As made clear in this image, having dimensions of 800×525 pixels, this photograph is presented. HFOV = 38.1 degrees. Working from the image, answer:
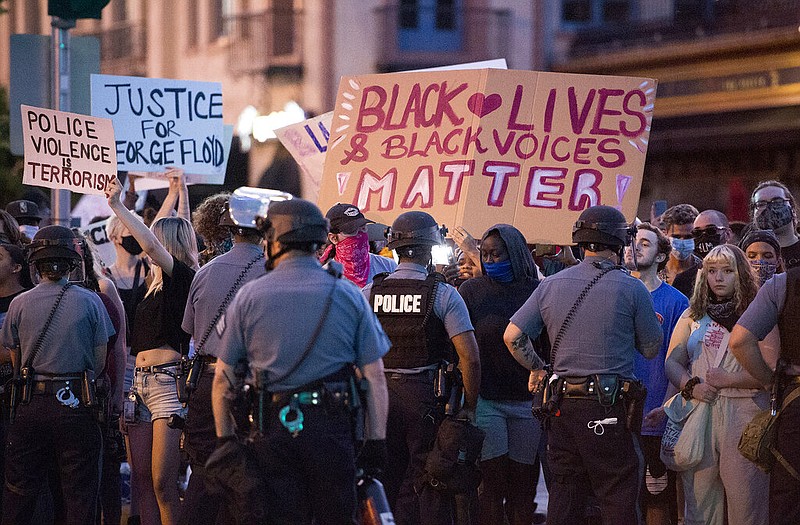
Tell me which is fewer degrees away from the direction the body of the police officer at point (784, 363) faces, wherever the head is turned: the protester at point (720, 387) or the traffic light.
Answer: the protester

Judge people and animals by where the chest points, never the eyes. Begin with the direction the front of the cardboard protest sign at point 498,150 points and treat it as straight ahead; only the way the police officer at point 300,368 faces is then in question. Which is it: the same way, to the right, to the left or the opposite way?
the opposite way

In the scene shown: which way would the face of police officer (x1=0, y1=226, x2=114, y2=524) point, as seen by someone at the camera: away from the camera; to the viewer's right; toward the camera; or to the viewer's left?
away from the camera

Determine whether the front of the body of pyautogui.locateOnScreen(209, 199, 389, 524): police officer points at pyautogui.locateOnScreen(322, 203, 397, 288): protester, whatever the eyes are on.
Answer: yes

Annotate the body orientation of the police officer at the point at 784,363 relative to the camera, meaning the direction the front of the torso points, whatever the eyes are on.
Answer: away from the camera

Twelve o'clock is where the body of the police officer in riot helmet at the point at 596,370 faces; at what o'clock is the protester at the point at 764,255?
The protester is roughly at 1 o'clock from the police officer in riot helmet.

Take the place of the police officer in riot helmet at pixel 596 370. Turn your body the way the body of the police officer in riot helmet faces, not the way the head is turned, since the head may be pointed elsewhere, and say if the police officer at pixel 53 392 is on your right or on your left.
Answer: on your left

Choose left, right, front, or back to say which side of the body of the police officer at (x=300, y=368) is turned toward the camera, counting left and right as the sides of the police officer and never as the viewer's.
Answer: back

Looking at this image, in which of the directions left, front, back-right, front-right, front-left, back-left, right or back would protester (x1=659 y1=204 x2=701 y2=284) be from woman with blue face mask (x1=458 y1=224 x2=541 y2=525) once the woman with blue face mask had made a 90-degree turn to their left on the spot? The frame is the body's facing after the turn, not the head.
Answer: front-left

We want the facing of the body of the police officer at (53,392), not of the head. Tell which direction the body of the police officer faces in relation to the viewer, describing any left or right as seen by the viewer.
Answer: facing away from the viewer

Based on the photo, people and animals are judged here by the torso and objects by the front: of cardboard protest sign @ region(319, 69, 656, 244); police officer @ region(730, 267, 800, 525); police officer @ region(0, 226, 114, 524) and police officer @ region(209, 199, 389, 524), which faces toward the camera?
the cardboard protest sign

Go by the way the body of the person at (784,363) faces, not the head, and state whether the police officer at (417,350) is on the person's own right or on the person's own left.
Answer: on the person's own left
